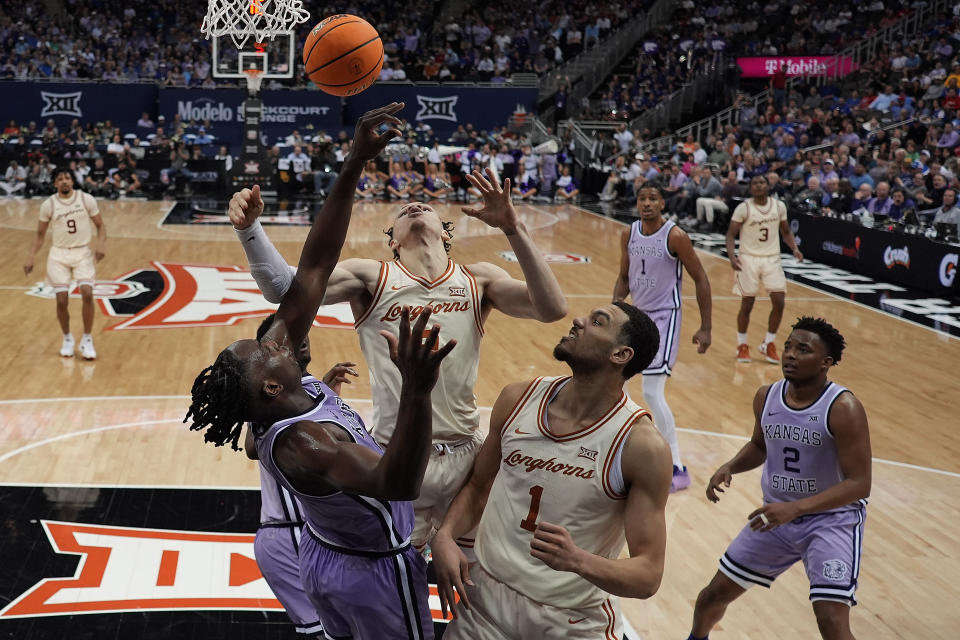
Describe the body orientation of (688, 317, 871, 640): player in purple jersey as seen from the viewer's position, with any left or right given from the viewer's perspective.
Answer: facing the viewer and to the left of the viewer

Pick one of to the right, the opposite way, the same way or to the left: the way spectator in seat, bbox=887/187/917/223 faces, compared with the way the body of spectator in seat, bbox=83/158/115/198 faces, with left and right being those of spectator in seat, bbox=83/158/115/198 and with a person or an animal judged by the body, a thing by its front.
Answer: to the right

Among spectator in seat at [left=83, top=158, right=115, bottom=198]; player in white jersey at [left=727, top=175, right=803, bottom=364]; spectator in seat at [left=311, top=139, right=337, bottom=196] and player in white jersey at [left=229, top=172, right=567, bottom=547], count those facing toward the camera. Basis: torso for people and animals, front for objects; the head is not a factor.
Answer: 4

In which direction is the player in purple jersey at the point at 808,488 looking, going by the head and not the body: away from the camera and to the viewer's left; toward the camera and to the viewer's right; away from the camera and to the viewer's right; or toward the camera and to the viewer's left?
toward the camera and to the viewer's left

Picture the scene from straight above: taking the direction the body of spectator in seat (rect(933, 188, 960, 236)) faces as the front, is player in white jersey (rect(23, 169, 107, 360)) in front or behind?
in front

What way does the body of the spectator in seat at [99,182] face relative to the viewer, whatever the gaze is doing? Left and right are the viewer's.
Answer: facing the viewer

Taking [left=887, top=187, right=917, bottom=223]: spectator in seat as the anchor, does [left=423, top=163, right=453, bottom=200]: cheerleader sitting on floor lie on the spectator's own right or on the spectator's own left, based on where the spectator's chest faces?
on the spectator's own right

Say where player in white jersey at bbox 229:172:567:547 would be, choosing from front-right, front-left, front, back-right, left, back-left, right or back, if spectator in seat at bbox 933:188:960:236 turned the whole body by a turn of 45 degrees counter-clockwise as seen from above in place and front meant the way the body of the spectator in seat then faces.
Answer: front

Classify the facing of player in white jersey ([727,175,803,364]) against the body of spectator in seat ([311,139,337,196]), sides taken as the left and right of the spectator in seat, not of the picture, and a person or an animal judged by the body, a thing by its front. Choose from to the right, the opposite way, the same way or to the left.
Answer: the same way

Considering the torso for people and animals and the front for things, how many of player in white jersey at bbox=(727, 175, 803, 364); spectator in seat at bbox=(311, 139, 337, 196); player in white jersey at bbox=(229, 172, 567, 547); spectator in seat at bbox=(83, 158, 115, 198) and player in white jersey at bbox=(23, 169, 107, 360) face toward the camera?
5

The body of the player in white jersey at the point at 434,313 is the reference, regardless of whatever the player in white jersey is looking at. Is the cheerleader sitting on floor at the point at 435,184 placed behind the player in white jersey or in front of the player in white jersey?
behind

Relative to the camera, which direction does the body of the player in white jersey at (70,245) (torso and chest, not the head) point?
toward the camera

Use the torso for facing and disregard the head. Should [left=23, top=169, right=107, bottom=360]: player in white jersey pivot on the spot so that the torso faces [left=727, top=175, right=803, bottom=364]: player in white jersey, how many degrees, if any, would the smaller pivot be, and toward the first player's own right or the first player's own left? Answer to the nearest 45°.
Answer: approximately 90° to the first player's own left

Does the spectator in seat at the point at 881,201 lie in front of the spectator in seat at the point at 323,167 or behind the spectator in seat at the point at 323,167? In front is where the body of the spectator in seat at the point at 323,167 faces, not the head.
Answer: in front

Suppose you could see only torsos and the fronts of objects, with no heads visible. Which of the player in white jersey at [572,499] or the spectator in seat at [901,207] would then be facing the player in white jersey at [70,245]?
the spectator in seat

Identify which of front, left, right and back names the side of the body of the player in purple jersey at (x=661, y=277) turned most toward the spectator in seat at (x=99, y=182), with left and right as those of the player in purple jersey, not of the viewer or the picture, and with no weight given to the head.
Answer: right

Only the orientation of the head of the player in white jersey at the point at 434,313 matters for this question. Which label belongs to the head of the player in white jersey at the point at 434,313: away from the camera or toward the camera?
toward the camera

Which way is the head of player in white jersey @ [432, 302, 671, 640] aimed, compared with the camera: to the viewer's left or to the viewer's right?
to the viewer's left

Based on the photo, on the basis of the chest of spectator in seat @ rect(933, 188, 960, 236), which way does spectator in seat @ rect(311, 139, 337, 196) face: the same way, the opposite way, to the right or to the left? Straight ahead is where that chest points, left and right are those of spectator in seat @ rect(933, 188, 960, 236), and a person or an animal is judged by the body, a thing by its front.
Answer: to the left
